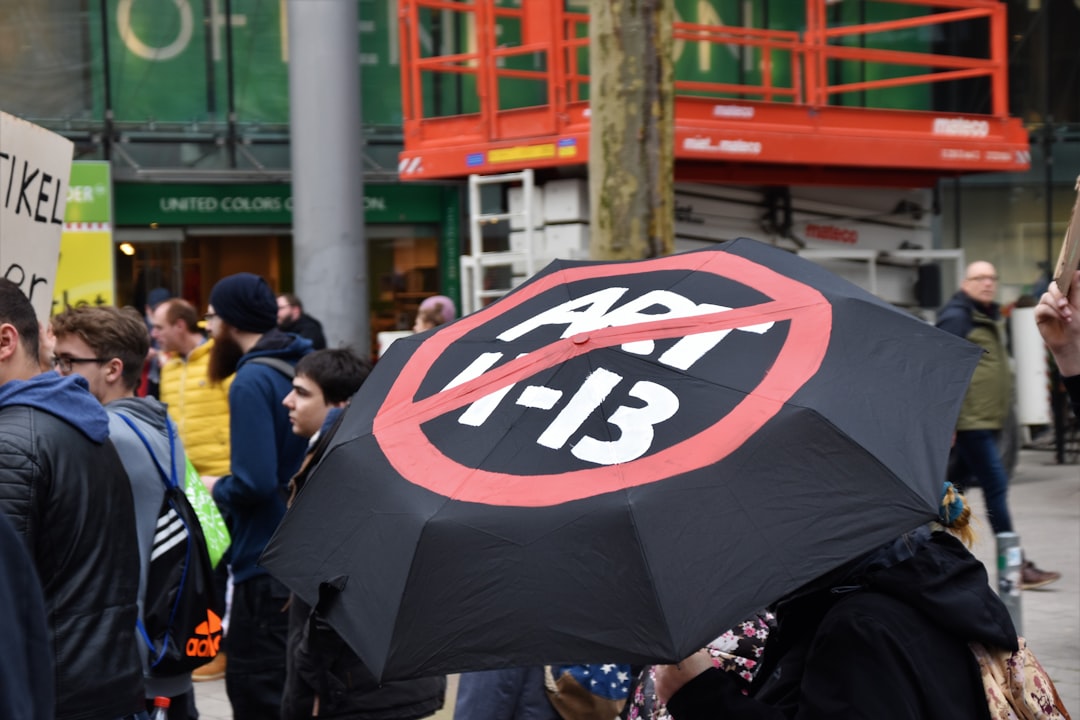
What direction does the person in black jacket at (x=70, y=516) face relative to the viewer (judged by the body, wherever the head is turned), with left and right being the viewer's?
facing away from the viewer and to the left of the viewer

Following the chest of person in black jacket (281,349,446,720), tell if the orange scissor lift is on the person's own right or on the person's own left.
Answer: on the person's own right

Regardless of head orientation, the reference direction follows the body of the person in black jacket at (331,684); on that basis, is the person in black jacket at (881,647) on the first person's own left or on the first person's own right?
on the first person's own left

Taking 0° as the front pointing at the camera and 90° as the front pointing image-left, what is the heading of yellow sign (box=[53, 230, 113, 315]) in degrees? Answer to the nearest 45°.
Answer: approximately 0°

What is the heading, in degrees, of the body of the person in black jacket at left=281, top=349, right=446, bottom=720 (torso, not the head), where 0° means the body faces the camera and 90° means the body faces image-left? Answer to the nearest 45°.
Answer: approximately 90°

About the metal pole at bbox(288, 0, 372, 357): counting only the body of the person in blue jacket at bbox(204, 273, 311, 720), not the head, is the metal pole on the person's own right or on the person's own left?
on the person's own right

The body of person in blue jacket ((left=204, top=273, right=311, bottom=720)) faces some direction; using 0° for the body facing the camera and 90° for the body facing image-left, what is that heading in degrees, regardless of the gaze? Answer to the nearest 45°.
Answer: approximately 90°

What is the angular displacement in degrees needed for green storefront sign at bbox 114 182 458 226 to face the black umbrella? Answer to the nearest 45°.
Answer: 0° — it already faces it
